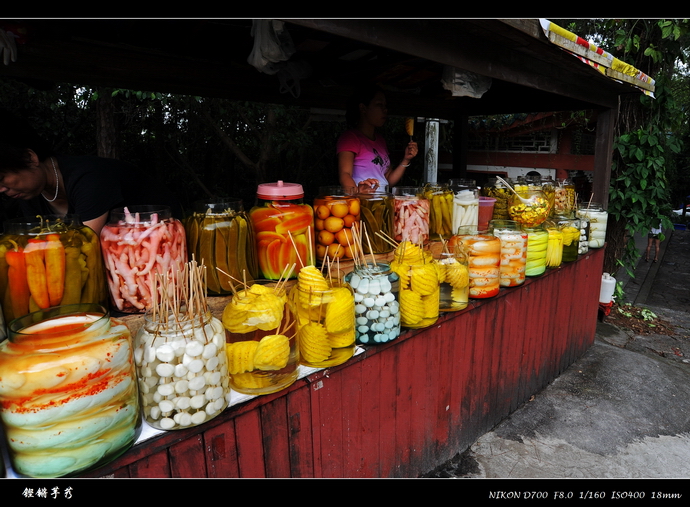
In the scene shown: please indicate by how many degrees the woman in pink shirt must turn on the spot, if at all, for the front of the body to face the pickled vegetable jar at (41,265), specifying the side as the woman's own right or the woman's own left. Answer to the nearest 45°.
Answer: approximately 45° to the woman's own right

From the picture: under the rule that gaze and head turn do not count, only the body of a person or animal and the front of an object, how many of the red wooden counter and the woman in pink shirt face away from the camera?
0

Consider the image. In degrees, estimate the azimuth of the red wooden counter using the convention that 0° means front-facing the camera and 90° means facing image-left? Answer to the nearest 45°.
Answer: approximately 315°

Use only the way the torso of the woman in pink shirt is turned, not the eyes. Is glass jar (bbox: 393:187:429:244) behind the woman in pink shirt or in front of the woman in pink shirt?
in front

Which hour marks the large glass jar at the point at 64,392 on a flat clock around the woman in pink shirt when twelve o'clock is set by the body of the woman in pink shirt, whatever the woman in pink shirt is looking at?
The large glass jar is roughly at 2 o'clock from the woman in pink shirt.

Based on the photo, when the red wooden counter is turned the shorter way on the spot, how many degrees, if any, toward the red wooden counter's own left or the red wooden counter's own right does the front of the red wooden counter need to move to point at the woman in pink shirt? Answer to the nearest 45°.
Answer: approximately 135° to the red wooden counter's own left

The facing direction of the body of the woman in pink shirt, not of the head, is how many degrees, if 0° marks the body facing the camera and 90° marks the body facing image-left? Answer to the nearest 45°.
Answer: approximately 315°
